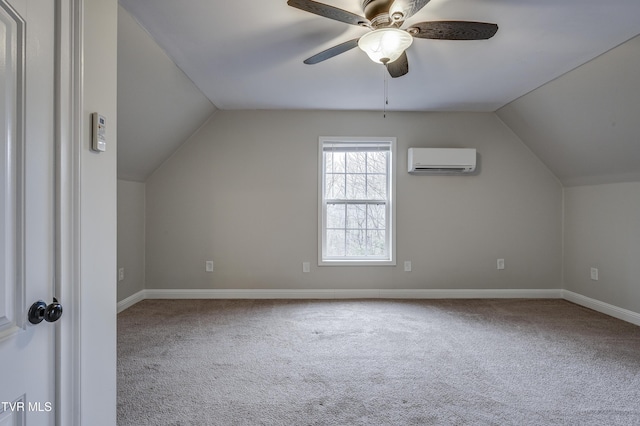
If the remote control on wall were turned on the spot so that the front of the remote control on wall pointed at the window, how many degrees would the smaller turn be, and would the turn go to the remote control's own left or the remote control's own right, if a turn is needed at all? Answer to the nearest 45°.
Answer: approximately 90° to the remote control's own left

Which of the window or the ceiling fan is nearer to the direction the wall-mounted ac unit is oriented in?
the ceiling fan

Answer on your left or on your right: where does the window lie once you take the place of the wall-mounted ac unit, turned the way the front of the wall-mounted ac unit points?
on your right

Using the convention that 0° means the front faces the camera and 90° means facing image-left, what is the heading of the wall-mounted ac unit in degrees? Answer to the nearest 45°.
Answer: approximately 0°

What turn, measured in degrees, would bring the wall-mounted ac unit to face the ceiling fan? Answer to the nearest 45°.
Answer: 0° — it already faces it

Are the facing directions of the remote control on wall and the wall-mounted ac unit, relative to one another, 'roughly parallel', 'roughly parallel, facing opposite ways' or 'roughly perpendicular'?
roughly perpendicular
